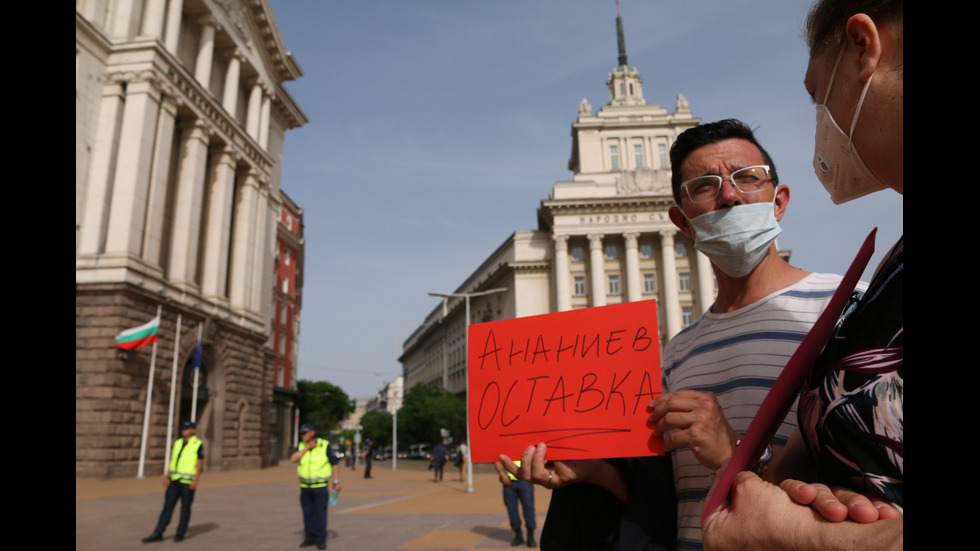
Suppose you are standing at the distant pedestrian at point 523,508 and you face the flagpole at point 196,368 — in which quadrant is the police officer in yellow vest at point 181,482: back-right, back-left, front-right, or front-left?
front-left

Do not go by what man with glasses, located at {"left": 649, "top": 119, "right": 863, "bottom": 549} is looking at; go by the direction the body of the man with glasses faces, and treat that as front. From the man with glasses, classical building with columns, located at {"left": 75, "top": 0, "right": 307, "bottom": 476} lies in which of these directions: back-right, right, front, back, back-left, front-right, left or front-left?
back-right

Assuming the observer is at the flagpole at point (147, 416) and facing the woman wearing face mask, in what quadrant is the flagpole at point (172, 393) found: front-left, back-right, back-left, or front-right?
back-left

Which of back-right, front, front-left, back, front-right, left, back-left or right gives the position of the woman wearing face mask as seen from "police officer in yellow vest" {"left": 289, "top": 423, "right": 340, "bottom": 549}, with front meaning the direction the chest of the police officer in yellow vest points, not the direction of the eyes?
front-left

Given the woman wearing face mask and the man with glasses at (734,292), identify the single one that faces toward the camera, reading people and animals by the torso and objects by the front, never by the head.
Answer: the man with glasses

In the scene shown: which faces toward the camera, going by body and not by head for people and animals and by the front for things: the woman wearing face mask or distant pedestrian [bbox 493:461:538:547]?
the distant pedestrian

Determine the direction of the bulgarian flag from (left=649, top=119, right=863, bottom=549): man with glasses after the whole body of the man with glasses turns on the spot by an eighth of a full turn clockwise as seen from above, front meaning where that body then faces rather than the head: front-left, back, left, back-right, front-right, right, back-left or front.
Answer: right

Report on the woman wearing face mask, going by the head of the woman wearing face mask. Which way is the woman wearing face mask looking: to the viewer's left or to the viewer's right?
to the viewer's left

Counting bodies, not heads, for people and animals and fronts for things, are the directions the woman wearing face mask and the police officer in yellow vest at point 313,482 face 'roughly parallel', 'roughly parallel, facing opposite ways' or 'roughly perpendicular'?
roughly perpendicular

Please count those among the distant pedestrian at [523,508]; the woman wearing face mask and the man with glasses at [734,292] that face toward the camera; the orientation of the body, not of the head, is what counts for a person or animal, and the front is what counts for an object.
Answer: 2

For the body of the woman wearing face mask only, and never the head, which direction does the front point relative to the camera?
to the viewer's left

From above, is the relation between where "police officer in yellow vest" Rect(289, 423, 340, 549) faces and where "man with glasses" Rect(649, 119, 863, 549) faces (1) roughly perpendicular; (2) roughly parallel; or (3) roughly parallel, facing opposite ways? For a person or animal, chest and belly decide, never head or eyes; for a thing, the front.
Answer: roughly parallel

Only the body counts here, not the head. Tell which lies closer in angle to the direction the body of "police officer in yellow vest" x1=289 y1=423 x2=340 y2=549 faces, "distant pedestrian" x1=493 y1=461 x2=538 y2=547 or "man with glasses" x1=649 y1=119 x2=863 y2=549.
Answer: the man with glasses

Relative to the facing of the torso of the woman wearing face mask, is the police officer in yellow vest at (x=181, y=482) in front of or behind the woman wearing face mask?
in front

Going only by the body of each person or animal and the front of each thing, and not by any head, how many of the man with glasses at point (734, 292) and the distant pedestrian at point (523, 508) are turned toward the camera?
2
